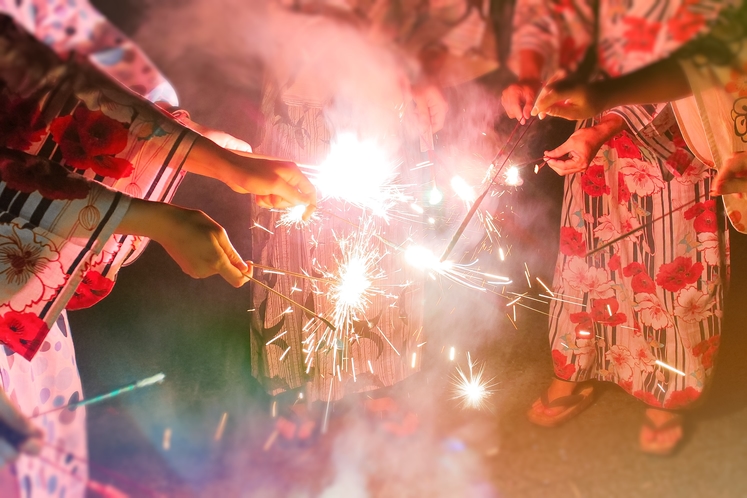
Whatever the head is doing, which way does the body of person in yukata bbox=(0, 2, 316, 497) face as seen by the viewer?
to the viewer's right

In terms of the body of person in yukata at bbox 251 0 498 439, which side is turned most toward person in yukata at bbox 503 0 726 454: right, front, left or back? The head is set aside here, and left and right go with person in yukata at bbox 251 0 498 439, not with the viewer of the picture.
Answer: left

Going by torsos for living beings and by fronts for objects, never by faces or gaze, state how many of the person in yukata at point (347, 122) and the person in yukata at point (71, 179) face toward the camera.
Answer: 1

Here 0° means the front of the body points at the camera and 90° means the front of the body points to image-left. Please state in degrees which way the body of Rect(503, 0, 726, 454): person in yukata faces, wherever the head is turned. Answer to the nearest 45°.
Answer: approximately 45°

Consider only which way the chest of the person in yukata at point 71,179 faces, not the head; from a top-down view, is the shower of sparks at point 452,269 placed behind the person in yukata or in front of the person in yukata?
in front

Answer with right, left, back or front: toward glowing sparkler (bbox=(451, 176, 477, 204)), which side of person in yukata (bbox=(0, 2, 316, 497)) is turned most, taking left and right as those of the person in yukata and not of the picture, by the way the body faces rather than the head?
front

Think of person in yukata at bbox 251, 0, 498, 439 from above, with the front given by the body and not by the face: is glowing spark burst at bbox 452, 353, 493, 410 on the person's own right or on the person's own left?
on the person's own left

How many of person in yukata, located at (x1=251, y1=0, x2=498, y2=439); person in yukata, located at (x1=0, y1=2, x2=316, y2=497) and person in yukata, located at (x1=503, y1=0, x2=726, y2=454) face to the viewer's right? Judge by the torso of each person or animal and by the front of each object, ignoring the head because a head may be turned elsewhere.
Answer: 1
